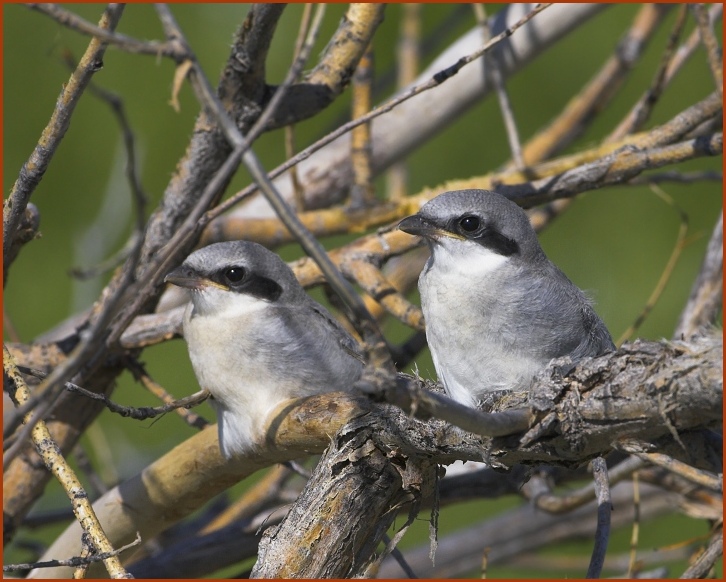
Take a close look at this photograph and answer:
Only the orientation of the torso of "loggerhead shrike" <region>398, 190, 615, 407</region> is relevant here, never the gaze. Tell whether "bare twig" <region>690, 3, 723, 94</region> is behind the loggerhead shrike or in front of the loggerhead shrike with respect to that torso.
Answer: behind

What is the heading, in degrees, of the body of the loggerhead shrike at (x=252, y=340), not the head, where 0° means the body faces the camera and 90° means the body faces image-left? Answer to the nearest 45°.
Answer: approximately 45°

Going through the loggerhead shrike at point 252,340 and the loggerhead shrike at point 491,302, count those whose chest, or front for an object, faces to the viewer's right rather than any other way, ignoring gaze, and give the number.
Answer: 0

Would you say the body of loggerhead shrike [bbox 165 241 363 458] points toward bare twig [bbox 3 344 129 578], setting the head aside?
yes

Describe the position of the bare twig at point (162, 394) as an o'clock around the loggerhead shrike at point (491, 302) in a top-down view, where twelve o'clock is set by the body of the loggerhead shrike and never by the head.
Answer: The bare twig is roughly at 2 o'clock from the loggerhead shrike.

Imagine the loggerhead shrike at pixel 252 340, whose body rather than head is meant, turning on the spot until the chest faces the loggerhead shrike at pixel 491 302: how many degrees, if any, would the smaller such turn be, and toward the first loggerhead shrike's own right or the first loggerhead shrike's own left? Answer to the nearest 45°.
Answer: approximately 135° to the first loggerhead shrike's own left

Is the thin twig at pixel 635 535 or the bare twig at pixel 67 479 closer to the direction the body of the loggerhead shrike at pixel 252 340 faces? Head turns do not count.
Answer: the bare twig

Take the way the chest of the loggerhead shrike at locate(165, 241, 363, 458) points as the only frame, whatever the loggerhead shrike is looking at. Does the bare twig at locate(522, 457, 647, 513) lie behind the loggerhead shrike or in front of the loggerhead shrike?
behind

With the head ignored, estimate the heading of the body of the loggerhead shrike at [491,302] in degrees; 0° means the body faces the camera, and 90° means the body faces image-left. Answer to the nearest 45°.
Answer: approximately 45°
